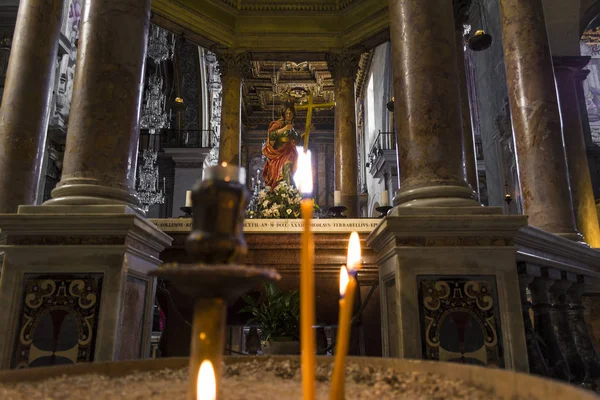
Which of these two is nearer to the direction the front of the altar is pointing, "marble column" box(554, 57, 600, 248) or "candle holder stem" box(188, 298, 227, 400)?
the candle holder stem

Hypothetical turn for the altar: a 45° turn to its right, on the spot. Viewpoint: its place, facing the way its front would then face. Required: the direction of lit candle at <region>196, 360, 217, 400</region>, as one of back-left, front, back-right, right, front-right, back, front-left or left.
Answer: front-left

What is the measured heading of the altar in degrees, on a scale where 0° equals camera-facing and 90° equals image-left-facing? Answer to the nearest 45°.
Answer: approximately 0°

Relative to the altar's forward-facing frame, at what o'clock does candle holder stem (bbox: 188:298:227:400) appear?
The candle holder stem is roughly at 12 o'clock from the altar.

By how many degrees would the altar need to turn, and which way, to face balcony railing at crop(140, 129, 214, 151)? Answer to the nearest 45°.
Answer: approximately 180°

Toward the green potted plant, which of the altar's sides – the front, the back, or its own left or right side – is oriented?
front

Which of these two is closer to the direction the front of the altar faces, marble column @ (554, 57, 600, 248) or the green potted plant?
the green potted plant

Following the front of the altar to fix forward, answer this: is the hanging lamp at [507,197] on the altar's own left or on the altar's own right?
on the altar's own left

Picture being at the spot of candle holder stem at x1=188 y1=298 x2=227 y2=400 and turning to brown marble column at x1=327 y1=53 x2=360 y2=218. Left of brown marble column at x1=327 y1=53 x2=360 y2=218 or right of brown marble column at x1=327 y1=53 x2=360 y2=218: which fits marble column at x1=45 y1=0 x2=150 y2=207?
left

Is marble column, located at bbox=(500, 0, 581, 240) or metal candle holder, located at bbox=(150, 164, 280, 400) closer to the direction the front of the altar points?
the metal candle holder

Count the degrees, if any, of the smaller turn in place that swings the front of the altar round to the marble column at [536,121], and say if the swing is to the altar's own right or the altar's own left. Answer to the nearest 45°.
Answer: approximately 90° to the altar's own left

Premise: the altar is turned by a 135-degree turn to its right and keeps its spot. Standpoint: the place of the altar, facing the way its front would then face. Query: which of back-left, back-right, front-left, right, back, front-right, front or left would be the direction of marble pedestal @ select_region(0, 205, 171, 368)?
left

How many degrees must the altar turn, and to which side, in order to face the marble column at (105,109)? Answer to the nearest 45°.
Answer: approximately 45° to its right

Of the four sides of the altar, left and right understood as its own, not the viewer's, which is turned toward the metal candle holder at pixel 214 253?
front

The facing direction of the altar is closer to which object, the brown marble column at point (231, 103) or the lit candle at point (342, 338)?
the lit candle
